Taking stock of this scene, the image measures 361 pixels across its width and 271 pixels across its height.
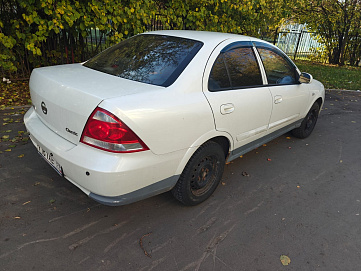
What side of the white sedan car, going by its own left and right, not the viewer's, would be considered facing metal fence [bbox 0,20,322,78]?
left

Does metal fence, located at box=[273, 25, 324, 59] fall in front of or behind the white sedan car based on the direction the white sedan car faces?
in front

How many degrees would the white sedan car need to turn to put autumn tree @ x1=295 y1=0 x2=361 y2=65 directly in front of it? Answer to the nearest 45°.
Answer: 0° — it already faces it

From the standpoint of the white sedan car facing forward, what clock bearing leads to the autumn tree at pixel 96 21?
The autumn tree is roughly at 10 o'clock from the white sedan car.

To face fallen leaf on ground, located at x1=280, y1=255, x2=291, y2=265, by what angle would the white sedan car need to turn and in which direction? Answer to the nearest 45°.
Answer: approximately 90° to its right

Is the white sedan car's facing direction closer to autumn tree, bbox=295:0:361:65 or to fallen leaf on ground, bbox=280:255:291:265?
the autumn tree

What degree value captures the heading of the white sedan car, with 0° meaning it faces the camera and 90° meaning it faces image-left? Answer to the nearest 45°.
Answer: approximately 225°
